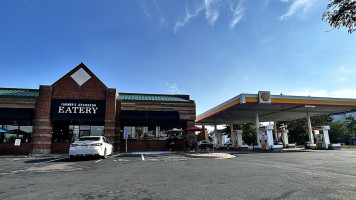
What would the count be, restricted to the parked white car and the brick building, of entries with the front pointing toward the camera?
1

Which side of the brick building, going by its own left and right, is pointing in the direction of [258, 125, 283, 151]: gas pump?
left
